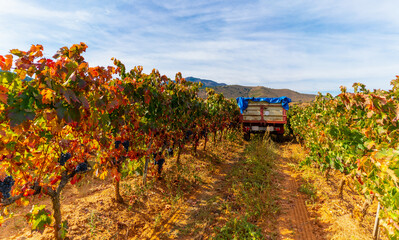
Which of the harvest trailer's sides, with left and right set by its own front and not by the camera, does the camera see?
back

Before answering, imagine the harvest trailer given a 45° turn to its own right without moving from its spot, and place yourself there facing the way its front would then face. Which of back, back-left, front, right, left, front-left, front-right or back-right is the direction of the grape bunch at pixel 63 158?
back-right
